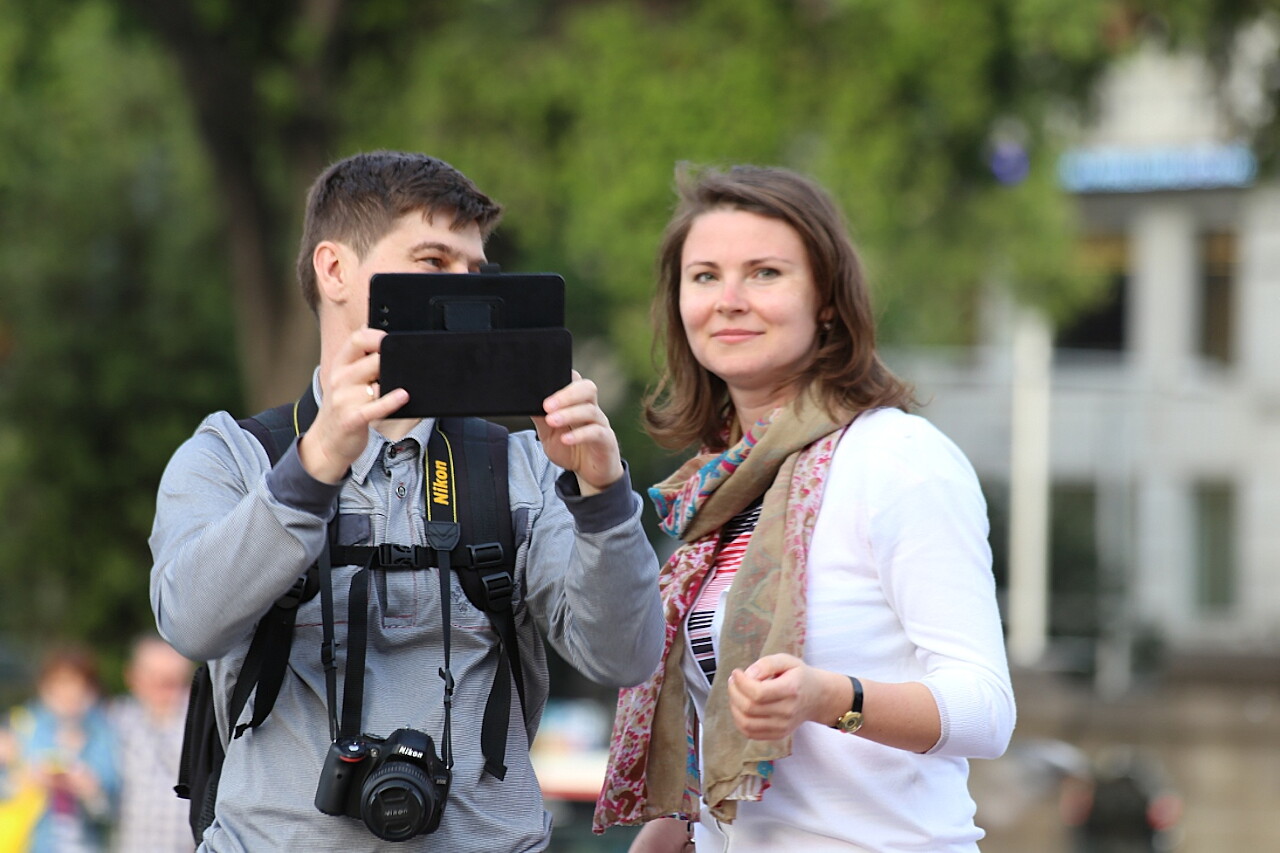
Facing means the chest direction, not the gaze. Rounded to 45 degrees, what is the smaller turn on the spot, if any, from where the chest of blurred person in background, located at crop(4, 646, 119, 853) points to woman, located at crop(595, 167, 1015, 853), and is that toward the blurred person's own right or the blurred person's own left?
0° — they already face them

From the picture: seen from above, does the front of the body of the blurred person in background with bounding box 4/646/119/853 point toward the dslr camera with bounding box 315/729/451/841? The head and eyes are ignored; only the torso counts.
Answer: yes

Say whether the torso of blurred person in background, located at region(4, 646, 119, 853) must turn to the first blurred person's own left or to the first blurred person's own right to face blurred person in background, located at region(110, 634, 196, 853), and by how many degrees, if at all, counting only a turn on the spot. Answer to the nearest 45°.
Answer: approximately 45° to the first blurred person's own left

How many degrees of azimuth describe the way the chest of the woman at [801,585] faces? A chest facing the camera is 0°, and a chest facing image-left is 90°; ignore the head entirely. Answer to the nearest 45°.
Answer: approximately 45°

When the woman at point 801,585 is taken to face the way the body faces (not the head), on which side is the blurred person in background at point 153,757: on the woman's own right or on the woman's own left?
on the woman's own right

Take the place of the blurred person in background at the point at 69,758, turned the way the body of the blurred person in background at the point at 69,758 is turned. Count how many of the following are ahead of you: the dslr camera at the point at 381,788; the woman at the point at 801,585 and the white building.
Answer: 2

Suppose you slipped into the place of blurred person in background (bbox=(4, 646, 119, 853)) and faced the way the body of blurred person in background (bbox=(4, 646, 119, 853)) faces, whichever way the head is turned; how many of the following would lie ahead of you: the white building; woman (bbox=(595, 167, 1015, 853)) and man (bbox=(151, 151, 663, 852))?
2

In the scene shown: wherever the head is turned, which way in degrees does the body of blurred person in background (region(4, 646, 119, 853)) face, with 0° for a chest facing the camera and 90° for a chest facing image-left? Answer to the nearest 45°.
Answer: approximately 0°
